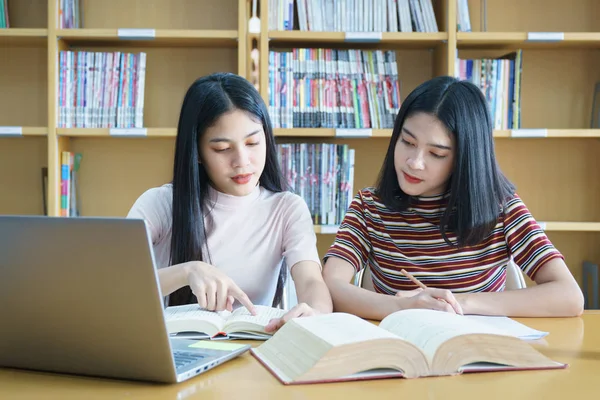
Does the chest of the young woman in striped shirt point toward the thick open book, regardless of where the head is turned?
yes

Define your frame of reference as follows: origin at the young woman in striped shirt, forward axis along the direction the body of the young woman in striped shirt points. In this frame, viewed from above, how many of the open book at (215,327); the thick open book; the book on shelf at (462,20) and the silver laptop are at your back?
1

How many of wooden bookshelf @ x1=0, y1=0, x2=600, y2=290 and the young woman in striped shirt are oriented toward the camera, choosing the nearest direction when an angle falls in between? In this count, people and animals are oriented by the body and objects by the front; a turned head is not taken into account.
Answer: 2

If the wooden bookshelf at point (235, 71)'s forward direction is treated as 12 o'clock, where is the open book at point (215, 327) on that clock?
The open book is roughly at 12 o'clock from the wooden bookshelf.

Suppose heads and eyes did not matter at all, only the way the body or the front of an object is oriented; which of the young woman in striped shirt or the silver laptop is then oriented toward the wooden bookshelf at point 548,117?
the silver laptop

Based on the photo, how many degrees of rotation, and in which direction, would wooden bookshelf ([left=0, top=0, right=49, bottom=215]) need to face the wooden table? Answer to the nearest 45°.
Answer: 0° — it already faces it

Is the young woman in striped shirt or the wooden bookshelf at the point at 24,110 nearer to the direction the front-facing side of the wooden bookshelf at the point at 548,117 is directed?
the young woman in striped shirt

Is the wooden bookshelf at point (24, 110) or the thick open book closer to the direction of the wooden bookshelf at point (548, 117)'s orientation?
the thick open book

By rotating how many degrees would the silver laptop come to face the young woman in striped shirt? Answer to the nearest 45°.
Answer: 0° — it already faces them

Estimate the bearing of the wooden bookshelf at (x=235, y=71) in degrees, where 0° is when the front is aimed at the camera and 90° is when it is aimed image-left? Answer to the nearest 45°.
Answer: approximately 0°
